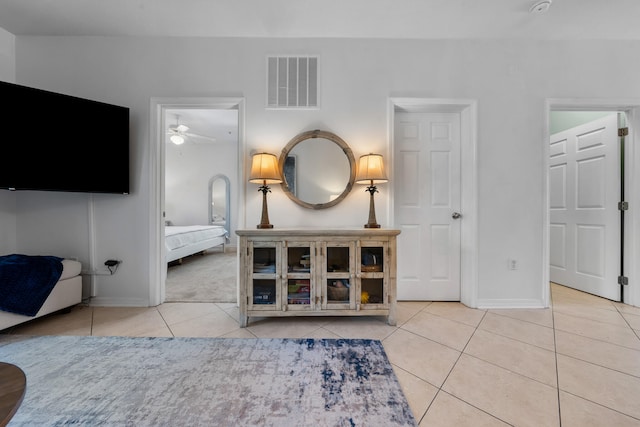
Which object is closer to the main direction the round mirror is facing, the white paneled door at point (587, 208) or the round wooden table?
the round wooden table

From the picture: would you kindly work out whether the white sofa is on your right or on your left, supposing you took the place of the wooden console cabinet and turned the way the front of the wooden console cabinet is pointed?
on your right

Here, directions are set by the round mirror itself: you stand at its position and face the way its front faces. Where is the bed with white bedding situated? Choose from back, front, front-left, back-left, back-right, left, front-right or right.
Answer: back-right

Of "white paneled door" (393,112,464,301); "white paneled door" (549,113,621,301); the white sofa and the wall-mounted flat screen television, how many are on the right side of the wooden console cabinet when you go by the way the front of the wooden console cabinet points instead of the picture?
2

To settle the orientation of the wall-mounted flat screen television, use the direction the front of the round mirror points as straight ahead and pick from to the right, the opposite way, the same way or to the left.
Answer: to the left

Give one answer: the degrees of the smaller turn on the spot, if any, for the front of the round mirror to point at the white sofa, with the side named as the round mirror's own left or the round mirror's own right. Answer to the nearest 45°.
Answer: approximately 90° to the round mirror's own right

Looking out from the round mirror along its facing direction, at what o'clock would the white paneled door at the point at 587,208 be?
The white paneled door is roughly at 9 o'clock from the round mirror.

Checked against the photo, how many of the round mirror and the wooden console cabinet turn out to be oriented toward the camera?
2

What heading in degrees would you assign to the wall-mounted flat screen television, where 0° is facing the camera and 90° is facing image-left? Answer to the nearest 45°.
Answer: approximately 315°
